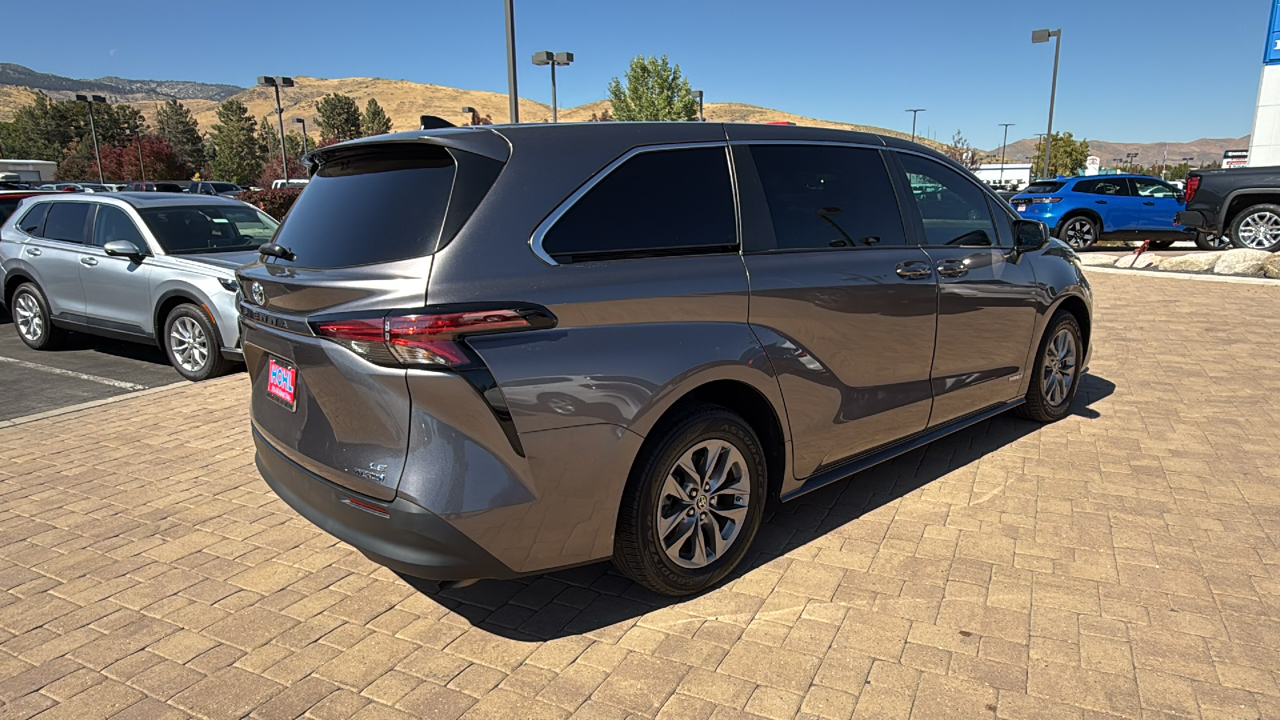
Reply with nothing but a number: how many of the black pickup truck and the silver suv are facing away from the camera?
0

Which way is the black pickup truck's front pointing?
to the viewer's right

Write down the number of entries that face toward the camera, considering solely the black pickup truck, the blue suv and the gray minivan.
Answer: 0

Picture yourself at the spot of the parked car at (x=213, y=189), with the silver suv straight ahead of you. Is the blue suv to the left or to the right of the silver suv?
left

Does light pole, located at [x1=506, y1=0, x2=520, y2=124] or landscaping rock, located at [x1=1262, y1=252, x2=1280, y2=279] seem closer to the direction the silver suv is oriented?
the landscaping rock

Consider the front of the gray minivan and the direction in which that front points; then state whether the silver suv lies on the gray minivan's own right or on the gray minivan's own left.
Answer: on the gray minivan's own left

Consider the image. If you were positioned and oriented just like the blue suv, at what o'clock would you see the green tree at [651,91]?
The green tree is roughly at 9 o'clock from the blue suv.

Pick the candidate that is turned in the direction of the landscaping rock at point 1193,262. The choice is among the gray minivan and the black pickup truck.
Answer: the gray minivan

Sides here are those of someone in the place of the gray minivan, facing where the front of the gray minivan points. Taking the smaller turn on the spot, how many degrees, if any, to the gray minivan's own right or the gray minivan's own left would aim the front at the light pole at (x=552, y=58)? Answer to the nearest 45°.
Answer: approximately 45° to the gray minivan's own left

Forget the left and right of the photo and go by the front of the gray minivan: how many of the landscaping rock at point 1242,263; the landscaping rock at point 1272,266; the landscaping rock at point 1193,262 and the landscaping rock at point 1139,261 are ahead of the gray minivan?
4

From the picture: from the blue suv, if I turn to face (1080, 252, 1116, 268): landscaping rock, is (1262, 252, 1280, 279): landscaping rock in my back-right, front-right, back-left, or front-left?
front-left

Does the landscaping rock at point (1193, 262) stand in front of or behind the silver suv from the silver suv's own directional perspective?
in front

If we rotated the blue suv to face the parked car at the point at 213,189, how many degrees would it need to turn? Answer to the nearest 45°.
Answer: approximately 135° to its left

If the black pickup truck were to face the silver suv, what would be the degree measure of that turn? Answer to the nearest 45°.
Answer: approximately 135° to its right

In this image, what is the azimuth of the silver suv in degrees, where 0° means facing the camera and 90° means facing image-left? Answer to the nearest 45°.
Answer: approximately 315°
